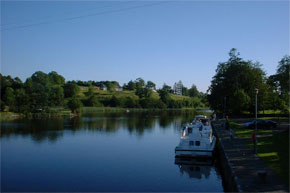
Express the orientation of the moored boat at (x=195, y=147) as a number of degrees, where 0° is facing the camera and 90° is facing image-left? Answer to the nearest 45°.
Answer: approximately 180°
